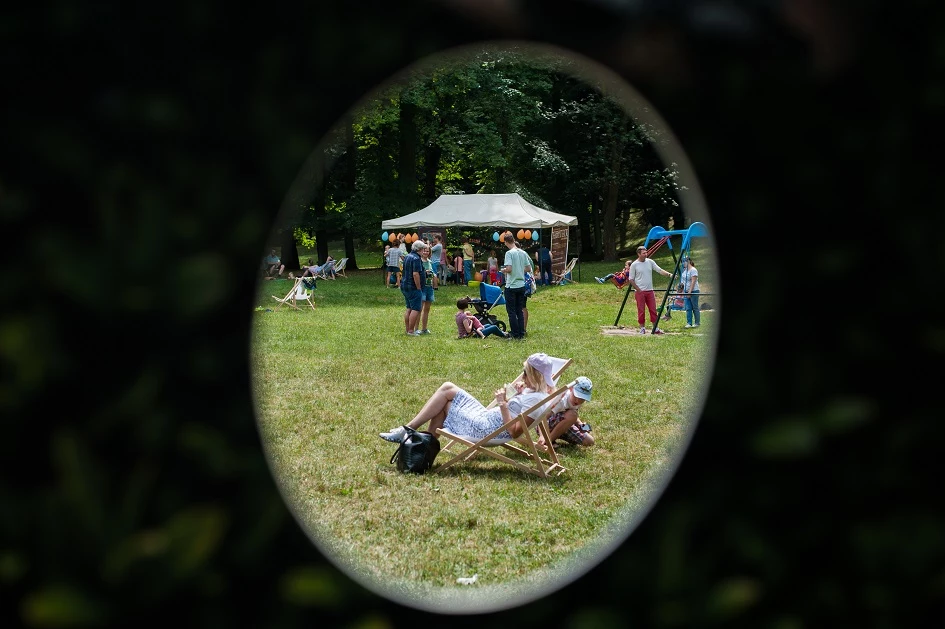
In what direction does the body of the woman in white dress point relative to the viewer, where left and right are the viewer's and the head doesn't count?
facing to the left of the viewer

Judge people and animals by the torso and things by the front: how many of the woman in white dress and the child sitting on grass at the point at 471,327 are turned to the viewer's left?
1

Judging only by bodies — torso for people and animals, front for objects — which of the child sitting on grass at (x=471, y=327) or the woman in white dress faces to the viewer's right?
the child sitting on grass

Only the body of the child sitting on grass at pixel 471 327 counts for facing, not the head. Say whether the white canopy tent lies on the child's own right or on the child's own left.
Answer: on the child's own left

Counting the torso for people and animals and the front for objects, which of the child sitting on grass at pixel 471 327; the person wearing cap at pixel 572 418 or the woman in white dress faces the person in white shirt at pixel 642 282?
the child sitting on grass

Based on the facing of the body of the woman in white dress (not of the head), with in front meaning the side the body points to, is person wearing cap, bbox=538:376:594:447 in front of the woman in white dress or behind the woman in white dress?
behind

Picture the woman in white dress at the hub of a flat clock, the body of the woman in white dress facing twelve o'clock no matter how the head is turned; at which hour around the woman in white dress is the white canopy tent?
The white canopy tent is roughly at 3 o'clock from the woman in white dress.

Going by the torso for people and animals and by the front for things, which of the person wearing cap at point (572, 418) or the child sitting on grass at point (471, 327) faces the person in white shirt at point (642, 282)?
the child sitting on grass

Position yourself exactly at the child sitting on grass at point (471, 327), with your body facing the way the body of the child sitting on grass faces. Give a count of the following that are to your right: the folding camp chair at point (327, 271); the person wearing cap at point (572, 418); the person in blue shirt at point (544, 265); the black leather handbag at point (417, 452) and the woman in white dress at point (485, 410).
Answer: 3

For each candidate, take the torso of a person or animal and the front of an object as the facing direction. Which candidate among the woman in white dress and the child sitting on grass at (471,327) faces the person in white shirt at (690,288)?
the child sitting on grass

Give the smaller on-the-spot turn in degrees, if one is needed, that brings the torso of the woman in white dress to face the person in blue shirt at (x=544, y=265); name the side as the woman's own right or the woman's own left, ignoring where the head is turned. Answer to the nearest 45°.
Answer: approximately 90° to the woman's own right

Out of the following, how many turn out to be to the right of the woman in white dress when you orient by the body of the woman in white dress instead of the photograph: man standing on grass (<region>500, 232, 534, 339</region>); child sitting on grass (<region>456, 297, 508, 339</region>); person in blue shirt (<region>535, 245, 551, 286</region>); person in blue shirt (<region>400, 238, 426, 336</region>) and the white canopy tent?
5

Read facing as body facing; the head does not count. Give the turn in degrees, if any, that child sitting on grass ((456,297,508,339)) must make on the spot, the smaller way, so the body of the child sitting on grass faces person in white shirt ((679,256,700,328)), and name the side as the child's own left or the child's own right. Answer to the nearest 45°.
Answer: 0° — they already face them

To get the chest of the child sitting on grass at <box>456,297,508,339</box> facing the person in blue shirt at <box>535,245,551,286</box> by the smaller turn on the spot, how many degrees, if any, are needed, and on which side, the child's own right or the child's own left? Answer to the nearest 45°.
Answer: approximately 90° to the child's own left

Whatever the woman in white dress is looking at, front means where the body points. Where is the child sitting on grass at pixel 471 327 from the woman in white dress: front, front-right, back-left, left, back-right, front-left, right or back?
right

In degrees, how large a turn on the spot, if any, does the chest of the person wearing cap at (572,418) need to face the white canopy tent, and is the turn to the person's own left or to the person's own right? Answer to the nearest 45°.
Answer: approximately 135° to the person's own left
